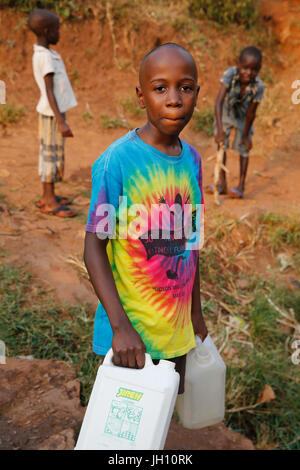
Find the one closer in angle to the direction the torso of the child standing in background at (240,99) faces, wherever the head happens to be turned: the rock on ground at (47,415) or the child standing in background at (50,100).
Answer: the rock on ground

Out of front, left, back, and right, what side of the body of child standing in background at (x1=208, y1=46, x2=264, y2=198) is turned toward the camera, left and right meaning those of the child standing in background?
front

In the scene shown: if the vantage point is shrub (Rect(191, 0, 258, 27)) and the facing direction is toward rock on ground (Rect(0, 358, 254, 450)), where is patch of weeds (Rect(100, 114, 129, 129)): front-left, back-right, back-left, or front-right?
front-right

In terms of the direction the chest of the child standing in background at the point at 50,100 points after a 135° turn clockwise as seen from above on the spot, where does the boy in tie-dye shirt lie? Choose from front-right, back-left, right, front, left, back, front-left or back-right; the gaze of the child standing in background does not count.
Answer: front-left

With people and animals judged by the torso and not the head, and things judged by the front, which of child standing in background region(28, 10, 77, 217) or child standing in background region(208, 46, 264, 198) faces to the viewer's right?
child standing in background region(28, 10, 77, 217)

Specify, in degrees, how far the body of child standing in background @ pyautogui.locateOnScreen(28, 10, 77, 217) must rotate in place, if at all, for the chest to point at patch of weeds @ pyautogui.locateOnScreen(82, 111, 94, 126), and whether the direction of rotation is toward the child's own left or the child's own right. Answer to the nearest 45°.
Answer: approximately 90° to the child's own left

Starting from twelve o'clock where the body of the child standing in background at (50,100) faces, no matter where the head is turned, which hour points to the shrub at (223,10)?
The shrub is roughly at 10 o'clock from the child standing in background.

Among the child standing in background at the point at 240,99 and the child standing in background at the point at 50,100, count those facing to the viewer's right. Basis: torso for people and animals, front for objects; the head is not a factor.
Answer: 1

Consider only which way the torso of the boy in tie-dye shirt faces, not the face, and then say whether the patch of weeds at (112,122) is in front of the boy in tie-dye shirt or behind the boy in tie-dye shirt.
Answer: behind

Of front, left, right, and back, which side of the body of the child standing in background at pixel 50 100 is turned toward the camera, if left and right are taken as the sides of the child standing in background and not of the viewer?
right

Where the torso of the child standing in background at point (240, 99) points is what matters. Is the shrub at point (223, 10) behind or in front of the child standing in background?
behind

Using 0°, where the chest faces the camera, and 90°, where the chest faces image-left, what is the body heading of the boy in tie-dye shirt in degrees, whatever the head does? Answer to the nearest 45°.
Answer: approximately 315°

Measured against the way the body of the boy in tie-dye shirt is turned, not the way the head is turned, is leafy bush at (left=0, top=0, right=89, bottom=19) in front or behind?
behind

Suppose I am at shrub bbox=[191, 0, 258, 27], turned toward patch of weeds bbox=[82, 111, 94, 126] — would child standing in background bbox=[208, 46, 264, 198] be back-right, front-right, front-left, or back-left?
front-left

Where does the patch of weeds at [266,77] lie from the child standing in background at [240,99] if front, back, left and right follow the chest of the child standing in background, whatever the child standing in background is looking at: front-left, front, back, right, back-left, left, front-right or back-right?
back

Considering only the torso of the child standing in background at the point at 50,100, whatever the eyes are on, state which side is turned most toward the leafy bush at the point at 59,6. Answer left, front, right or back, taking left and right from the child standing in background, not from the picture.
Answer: left

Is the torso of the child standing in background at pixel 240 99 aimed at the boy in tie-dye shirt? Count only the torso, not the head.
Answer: yes
